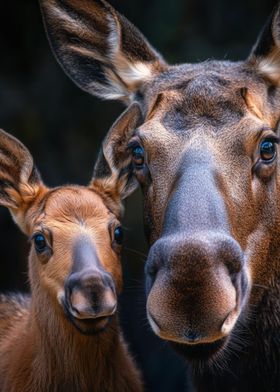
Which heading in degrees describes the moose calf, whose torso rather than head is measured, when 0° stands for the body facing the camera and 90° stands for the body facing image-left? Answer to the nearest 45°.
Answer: approximately 315°
